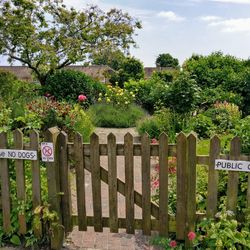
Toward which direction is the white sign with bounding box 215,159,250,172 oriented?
toward the camera

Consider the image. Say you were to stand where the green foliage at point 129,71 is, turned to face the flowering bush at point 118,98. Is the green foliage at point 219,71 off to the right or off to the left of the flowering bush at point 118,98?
left

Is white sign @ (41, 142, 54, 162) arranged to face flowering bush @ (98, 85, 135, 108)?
no

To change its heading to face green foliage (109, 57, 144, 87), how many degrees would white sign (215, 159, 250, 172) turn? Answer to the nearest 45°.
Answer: approximately 180°

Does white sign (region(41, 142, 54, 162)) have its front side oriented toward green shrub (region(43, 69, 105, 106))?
no

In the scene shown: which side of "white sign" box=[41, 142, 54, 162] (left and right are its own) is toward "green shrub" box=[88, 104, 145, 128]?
back

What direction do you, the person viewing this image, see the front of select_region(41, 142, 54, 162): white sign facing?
facing the viewer

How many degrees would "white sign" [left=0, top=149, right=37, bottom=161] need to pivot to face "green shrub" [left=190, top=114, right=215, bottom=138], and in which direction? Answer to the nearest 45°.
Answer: approximately 135° to its left

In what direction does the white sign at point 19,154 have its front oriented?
toward the camera

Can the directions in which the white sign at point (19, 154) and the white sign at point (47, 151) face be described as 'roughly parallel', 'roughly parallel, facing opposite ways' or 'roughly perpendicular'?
roughly parallel

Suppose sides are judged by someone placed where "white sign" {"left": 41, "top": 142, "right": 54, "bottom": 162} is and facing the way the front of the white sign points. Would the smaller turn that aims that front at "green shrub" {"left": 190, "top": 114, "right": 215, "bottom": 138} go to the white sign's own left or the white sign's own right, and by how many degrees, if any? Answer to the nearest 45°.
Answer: approximately 135° to the white sign's own left

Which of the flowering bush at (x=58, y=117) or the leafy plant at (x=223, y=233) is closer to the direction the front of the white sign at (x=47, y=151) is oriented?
the leafy plant

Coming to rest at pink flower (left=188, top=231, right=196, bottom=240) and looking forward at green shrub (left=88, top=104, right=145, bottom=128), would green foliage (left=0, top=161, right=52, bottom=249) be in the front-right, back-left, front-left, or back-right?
front-left

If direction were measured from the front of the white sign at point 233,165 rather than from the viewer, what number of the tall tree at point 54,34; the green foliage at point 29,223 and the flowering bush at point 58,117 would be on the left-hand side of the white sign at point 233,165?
0

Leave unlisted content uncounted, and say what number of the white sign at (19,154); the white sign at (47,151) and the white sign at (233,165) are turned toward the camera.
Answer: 3

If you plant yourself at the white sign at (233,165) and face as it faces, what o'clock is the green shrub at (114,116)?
The green shrub is roughly at 5 o'clock from the white sign.

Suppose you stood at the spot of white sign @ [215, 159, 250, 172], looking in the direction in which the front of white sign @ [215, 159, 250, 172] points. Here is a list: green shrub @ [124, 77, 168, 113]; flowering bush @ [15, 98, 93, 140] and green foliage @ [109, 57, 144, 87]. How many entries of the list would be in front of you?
0

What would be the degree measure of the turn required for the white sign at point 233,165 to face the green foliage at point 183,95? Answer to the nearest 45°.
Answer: approximately 180°

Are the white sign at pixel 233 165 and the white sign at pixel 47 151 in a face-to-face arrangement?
no

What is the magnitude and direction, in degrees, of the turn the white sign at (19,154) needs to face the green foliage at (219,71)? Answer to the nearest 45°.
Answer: approximately 135° to its left

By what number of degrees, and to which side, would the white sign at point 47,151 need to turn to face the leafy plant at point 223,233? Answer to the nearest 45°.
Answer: approximately 90° to its left
